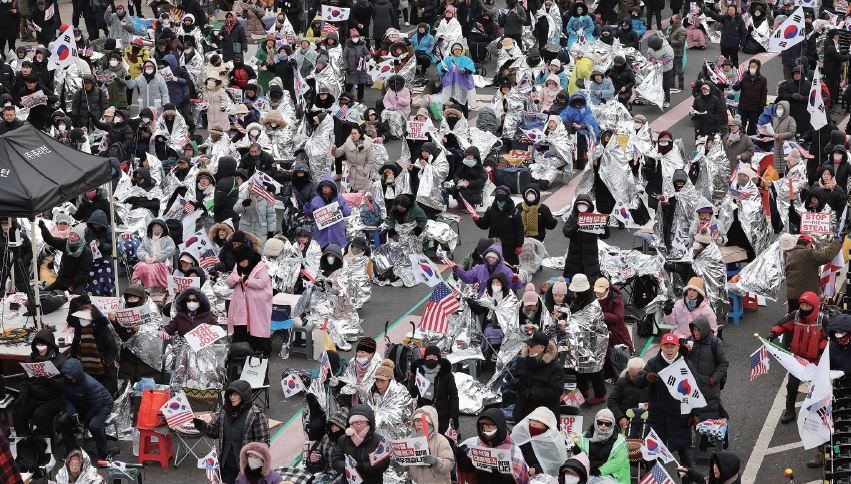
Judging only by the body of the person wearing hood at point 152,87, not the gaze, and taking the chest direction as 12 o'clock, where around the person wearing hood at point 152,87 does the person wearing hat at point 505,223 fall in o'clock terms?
the person wearing hat at point 505,223 is roughly at 11 o'clock from the person wearing hood at point 152,87.

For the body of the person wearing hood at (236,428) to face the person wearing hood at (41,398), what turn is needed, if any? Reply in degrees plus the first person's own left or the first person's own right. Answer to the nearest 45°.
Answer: approximately 90° to the first person's own right

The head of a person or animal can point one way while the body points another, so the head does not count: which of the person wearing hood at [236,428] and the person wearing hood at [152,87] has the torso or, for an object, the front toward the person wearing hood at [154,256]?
the person wearing hood at [152,87]

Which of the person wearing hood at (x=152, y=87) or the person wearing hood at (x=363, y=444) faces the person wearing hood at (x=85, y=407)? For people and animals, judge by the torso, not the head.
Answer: the person wearing hood at (x=152, y=87)

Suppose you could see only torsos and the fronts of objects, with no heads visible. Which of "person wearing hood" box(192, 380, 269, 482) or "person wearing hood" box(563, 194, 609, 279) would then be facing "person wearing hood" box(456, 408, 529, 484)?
"person wearing hood" box(563, 194, 609, 279)

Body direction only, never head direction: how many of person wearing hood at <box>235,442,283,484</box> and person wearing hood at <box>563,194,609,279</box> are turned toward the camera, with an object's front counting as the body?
2
